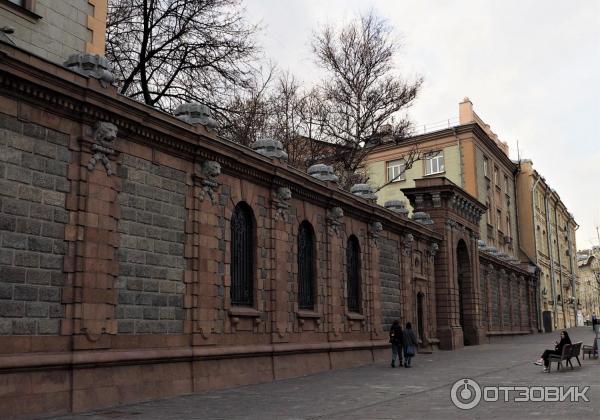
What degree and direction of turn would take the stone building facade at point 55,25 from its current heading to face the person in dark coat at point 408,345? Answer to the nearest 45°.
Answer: approximately 90° to its left

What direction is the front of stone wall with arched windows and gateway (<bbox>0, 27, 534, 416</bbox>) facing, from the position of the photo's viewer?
facing the viewer and to the right of the viewer

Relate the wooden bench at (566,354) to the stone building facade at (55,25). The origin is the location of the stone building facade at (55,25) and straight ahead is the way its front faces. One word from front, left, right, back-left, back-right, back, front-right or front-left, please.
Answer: front-left

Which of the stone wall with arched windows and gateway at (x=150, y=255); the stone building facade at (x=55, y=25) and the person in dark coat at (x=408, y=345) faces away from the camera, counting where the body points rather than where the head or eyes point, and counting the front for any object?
the person in dark coat

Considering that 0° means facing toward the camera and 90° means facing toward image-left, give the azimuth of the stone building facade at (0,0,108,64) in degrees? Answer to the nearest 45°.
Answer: approximately 315°

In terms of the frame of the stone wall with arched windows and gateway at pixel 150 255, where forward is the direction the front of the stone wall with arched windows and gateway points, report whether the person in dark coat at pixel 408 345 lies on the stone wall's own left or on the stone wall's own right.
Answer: on the stone wall's own left

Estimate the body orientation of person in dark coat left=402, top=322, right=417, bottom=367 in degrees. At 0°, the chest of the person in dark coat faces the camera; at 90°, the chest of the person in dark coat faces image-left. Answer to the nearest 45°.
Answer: approximately 180°

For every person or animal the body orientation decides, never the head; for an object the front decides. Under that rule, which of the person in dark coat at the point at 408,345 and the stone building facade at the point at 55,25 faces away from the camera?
the person in dark coat

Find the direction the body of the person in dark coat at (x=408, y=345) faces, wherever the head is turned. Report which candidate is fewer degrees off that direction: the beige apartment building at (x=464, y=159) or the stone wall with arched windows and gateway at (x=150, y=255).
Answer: the beige apartment building

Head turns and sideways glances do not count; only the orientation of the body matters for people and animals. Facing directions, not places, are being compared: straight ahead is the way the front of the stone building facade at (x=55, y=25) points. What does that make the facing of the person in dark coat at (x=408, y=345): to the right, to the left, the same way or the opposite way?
to the left
